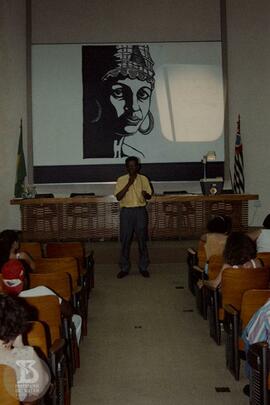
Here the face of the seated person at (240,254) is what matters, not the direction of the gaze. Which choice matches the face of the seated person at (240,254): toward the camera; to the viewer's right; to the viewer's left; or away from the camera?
away from the camera

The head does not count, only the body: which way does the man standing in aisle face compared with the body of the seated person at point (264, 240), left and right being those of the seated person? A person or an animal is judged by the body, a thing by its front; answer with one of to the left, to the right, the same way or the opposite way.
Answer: the opposite way

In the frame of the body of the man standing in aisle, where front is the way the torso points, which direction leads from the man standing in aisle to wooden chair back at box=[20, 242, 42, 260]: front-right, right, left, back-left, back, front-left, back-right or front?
front-right

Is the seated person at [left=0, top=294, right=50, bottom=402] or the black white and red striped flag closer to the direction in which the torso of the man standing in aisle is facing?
the seated person

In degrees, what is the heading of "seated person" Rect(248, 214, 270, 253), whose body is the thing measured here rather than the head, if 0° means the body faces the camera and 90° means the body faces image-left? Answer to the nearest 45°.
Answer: approximately 180°

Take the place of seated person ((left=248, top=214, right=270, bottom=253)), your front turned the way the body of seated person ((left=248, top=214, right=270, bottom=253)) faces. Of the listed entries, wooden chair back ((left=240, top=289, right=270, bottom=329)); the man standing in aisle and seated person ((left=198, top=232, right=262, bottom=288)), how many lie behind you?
2

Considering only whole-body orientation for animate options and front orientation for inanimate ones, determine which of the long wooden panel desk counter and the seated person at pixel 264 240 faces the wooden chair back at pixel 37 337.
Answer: the long wooden panel desk counter

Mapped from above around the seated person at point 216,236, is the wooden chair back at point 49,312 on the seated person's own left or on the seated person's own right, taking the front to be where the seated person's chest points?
on the seated person's own left

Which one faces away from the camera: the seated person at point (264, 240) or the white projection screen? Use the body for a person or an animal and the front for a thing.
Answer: the seated person

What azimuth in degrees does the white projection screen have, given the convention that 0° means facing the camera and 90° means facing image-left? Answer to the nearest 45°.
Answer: approximately 0°

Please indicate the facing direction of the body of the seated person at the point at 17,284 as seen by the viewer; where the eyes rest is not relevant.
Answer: away from the camera

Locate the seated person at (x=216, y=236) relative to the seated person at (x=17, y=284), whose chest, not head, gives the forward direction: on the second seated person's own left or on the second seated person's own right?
on the second seated person's own right

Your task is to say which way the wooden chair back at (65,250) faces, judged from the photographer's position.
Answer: facing away from the viewer

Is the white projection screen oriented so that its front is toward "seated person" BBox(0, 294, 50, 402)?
yes

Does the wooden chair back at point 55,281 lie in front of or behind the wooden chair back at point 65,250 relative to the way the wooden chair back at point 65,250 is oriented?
behind
